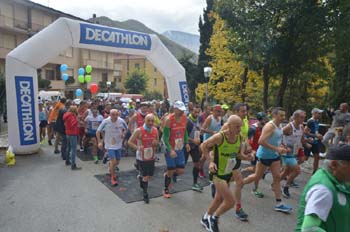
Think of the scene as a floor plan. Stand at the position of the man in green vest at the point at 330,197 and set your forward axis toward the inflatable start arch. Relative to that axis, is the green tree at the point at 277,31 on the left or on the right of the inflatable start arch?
right

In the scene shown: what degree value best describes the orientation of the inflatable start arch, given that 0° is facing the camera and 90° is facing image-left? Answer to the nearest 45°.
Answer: approximately 315°

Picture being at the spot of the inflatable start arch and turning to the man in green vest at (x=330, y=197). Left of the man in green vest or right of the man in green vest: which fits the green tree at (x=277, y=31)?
left

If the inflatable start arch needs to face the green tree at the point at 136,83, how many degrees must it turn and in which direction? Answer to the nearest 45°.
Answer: approximately 135° to its left

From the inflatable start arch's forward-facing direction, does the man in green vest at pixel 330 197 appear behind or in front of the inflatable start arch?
in front

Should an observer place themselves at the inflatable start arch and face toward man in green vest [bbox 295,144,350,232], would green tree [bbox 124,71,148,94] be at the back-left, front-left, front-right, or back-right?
back-left

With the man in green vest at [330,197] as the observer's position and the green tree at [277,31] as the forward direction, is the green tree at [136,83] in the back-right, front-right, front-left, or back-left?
front-left
